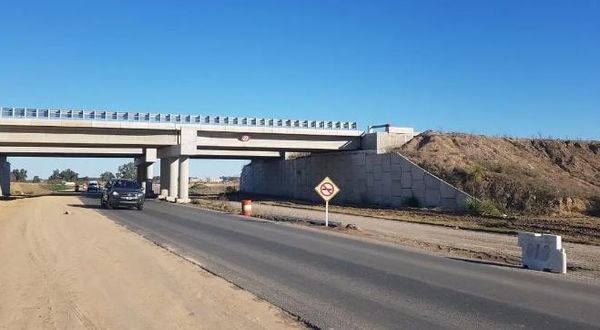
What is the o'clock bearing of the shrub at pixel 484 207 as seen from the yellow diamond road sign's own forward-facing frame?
The shrub is roughly at 8 o'clock from the yellow diamond road sign.

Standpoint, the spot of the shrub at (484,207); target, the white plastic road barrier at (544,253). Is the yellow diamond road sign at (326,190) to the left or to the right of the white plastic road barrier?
right

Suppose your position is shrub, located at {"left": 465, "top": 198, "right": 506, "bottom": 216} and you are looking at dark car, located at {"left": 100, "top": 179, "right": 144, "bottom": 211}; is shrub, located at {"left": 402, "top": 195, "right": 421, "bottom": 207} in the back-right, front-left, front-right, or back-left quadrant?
front-right

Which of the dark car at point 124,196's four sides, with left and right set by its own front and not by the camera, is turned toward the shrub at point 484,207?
left

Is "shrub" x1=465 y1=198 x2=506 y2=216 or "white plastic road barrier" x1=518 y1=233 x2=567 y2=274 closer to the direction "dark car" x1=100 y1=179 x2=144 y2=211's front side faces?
the white plastic road barrier

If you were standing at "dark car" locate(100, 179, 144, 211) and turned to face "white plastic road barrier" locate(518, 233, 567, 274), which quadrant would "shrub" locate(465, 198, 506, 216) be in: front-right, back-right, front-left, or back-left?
front-left

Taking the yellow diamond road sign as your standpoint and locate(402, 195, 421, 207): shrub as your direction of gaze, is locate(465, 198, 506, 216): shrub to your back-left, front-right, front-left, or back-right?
front-right

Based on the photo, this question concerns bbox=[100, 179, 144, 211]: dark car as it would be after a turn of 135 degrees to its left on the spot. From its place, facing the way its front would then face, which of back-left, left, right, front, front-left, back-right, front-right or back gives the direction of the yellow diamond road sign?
right

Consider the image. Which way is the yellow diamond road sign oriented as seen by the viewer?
toward the camera

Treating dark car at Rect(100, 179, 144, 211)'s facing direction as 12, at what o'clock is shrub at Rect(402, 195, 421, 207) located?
The shrub is roughly at 9 o'clock from the dark car.

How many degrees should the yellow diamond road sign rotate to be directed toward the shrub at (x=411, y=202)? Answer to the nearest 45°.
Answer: approximately 135° to its left

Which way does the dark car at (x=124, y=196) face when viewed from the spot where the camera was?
facing the viewer

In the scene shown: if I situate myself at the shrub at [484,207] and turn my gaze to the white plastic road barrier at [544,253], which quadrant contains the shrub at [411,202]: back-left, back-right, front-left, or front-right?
back-right

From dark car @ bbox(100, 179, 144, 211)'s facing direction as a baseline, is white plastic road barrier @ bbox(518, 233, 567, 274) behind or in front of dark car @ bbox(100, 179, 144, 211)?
in front
